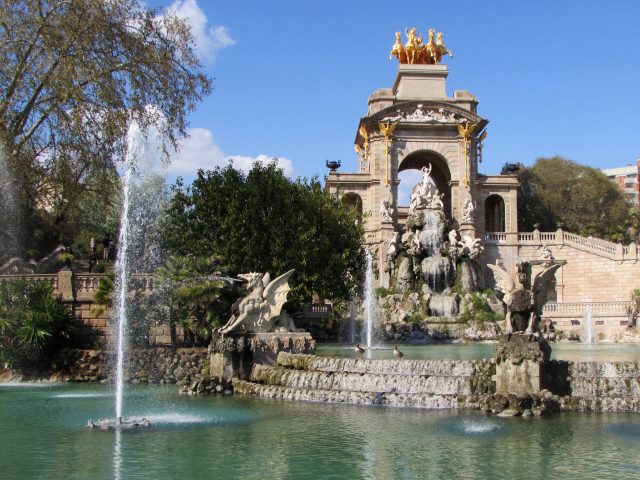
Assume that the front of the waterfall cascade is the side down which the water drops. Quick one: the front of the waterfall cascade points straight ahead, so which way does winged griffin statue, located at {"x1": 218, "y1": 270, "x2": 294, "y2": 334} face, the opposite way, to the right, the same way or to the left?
to the right

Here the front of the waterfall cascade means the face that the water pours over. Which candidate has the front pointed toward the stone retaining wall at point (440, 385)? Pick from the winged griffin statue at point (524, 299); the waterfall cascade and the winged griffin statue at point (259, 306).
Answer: the waterfall cascade

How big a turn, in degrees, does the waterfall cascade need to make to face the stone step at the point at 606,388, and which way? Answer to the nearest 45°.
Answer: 0° — it already faces it

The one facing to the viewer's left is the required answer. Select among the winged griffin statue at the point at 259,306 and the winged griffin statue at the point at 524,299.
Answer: the winged griffin statue at the point at 259,306

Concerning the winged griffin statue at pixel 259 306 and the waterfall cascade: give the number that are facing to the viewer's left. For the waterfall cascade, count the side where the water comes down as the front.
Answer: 1

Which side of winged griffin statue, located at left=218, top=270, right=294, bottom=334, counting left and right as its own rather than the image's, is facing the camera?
left

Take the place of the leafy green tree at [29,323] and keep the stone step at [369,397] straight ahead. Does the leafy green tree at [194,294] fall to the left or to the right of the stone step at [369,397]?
left
